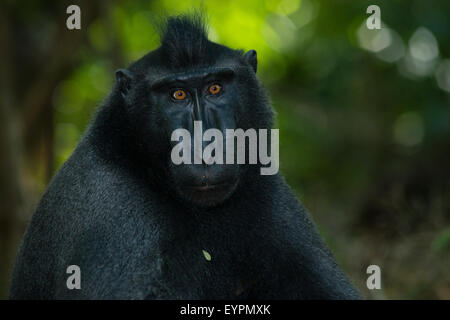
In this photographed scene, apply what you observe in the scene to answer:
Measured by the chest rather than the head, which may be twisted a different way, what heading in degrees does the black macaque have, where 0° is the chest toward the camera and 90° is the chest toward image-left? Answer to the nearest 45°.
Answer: approximately 0°
